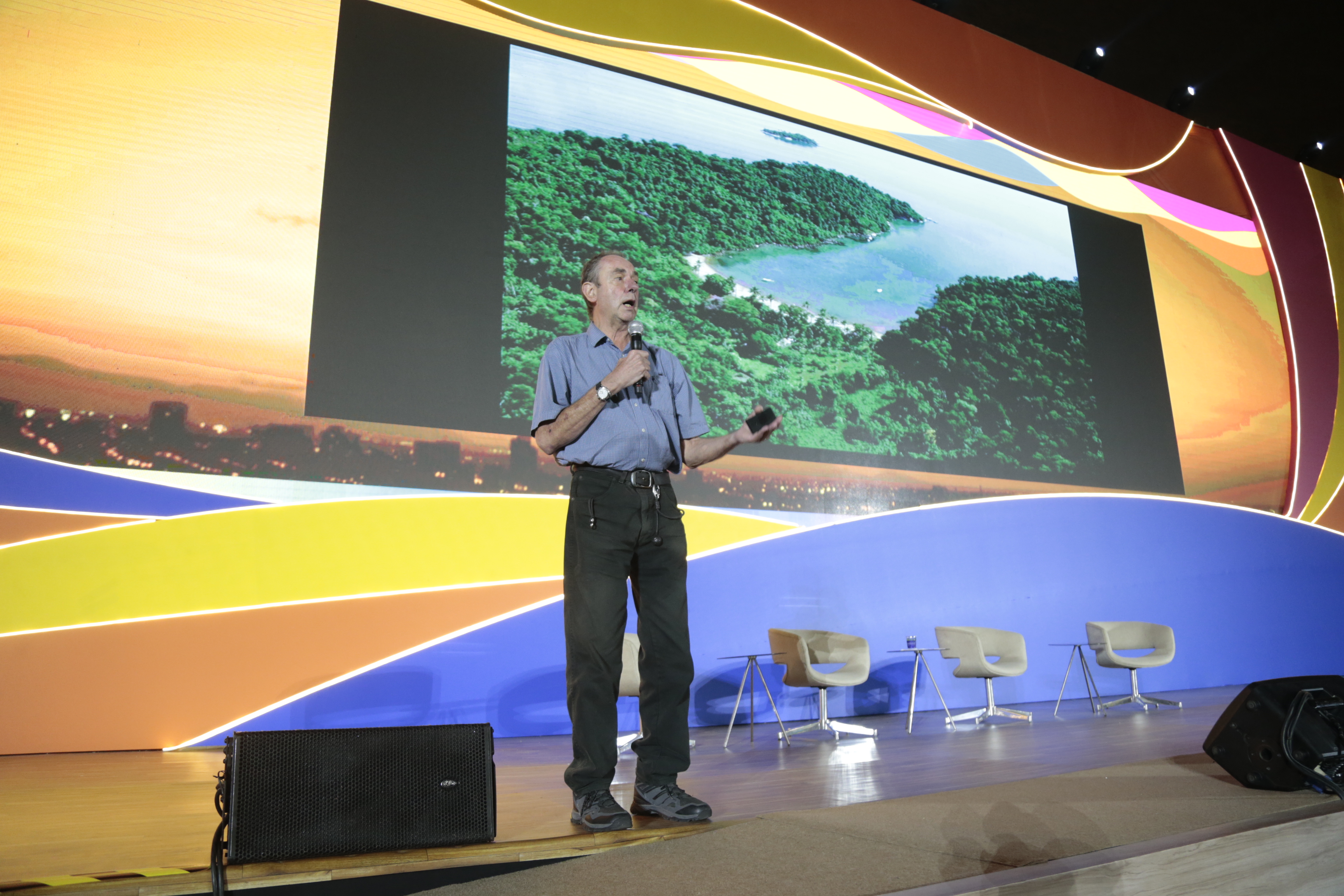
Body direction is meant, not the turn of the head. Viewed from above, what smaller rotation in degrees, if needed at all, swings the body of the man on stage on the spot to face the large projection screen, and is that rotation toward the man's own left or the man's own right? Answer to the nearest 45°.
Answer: approximately 135° to the man's own left

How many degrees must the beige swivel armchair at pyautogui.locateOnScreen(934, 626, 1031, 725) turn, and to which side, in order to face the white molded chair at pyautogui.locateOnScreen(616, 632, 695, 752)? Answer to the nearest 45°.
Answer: approximately 90° to its right

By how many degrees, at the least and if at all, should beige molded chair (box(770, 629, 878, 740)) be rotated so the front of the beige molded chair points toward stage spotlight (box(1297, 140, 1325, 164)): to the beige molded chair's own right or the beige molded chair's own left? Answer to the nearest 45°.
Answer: approximately 90° to the beige molded chair's own left

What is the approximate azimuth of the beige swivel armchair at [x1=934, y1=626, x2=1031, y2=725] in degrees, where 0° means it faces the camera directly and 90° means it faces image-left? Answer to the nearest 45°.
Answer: approximately 315°

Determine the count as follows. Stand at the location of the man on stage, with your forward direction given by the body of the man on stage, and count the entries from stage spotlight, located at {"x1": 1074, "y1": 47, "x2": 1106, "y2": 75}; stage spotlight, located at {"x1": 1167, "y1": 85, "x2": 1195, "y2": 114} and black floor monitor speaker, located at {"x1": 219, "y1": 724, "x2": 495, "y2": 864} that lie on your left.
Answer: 2

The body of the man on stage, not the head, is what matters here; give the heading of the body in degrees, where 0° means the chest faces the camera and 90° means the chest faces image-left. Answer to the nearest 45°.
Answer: approximately 315°

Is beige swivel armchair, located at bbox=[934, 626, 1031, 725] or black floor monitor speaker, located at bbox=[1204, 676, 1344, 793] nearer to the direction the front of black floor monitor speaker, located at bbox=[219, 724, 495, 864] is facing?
the black floor monitor speaker

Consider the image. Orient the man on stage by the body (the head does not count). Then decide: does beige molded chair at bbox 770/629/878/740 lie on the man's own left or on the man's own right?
on the man's own left
